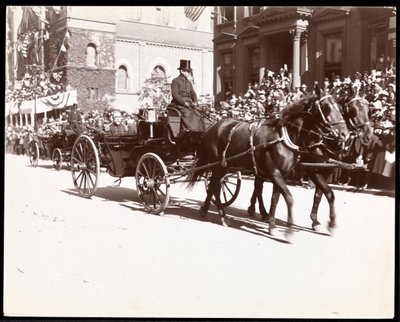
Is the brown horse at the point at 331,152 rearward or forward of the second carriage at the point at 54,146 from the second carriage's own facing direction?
forward

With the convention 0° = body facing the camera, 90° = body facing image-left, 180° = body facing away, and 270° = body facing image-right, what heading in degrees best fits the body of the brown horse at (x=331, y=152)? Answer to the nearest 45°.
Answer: approximately 315°

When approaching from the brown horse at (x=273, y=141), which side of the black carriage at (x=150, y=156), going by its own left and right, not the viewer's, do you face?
front

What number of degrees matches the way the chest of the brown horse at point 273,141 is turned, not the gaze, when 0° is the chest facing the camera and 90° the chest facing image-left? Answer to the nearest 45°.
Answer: approximately 315°

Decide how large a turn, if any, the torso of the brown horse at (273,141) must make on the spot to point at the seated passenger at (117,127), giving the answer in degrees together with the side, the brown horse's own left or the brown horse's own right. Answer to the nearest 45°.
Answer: approximately 180°

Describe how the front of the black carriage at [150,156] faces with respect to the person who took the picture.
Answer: facing the viewer and to the right of the viewer

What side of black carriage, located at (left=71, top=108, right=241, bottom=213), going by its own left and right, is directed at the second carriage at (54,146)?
back

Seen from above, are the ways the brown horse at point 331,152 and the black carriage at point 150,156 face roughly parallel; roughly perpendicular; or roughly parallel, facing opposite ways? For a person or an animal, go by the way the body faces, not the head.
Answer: roughly parallel

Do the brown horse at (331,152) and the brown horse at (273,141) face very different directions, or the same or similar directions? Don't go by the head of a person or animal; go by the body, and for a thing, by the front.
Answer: same or similar directions

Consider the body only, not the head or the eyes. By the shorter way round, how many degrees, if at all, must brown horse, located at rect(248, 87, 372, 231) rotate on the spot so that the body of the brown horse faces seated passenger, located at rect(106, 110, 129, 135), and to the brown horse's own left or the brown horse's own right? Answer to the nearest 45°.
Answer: approximately 180°

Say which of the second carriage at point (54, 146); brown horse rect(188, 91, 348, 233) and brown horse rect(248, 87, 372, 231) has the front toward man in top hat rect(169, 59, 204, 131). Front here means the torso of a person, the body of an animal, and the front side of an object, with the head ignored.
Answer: the second carriage

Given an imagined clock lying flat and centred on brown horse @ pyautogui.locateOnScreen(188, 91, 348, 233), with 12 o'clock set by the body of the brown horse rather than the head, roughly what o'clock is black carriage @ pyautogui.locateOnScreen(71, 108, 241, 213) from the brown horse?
The black carriage is roughly at 6 o'clock from the brown horse.

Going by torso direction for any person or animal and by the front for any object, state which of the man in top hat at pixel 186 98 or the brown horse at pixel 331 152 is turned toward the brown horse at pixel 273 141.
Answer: the man in top hat

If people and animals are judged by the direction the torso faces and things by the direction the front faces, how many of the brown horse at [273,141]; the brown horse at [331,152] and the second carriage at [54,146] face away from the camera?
0

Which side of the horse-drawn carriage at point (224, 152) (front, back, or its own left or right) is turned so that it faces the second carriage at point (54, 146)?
back
